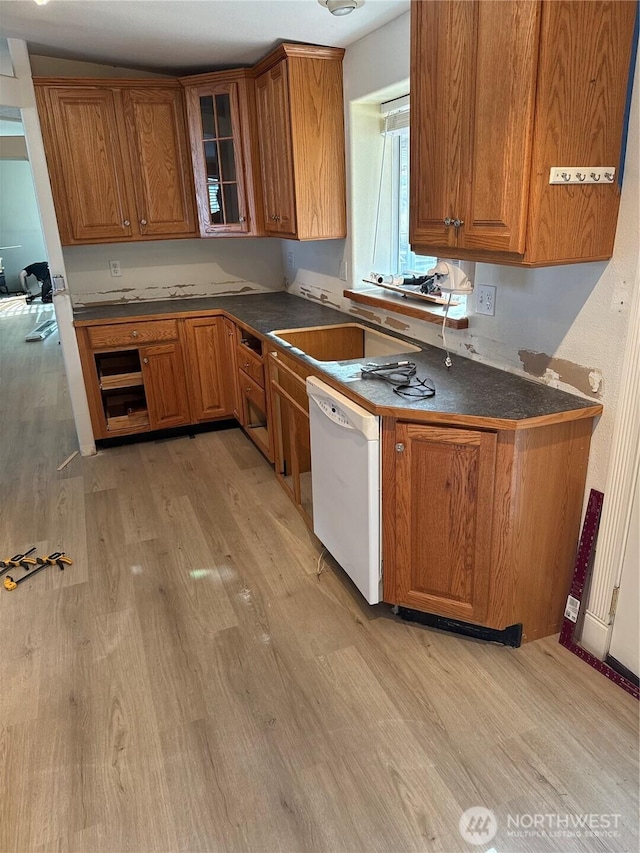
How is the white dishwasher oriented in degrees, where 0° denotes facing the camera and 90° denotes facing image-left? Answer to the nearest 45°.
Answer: approximately 45°

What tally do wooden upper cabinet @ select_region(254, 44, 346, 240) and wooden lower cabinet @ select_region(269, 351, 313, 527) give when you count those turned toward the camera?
0

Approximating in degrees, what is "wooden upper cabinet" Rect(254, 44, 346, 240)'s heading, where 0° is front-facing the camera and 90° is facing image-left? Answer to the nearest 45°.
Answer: approximately 90°

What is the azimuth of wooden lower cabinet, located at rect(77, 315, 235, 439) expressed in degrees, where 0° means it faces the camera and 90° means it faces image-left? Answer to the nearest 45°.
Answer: approximately 0°

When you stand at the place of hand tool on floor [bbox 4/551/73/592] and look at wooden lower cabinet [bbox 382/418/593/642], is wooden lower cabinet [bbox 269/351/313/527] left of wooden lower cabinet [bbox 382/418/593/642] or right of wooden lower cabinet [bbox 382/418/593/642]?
left

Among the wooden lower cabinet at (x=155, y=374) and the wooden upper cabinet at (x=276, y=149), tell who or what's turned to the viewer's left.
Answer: the wooden upper cabinet

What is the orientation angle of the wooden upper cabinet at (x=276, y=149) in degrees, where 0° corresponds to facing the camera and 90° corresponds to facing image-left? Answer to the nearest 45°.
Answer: approximately 90°

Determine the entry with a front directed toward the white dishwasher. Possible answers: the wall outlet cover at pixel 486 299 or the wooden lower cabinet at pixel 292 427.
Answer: the wall outlet cover

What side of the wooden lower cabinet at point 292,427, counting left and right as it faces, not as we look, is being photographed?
left

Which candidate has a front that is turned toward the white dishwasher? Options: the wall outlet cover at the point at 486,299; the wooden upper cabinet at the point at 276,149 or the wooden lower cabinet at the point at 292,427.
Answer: the wall outlet cover

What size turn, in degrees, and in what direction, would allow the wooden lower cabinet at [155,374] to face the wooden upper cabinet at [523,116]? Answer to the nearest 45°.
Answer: approximately 45° to its left
